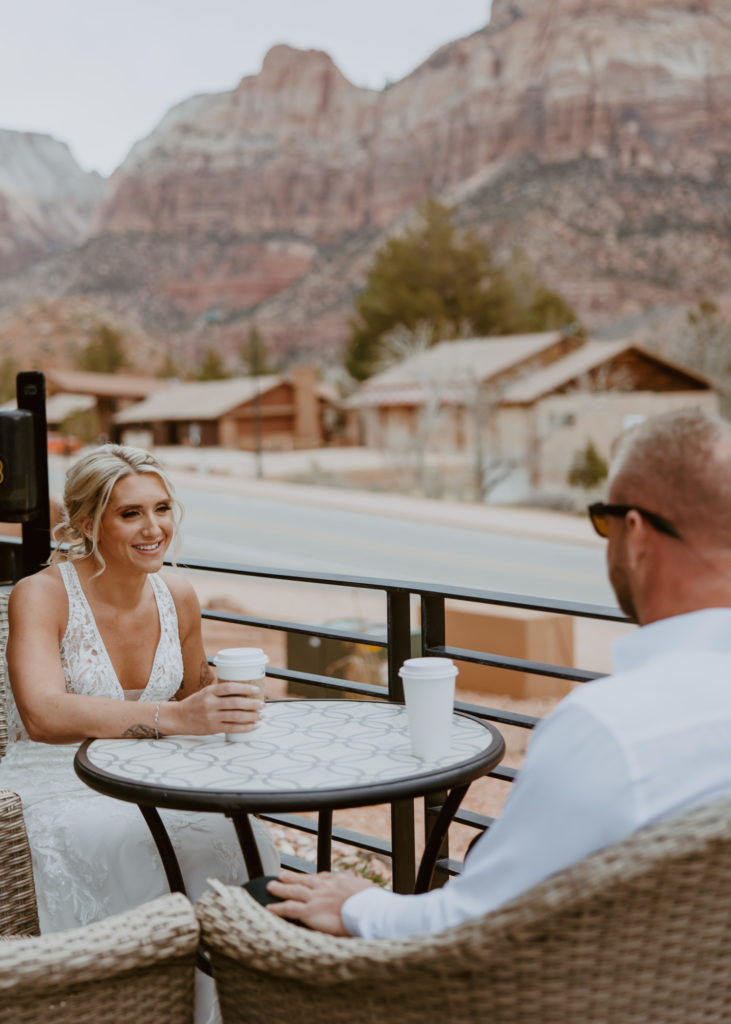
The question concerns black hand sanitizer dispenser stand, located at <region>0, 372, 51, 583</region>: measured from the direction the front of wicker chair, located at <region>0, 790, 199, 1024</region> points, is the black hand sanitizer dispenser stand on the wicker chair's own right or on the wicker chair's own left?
on the wicker chair's own left

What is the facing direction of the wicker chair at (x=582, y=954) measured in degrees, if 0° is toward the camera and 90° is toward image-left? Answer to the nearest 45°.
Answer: approximately 135°

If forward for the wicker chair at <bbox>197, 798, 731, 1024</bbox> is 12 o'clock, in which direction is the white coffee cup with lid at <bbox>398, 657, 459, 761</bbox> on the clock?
The white coffee cup with lid is roughly at 1 o'clock from the wicker chair.

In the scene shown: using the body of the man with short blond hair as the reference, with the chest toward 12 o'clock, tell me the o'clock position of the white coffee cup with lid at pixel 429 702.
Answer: The white coffee cup with lid is roughly at 1 o'clock from the man with short blond hair.

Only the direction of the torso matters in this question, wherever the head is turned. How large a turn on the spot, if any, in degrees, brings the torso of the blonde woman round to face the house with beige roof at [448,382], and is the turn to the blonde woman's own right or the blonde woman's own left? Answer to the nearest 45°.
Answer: approximately 135° to the blonde woman's own left

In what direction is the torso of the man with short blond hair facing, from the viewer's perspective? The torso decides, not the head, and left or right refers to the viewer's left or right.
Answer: facing away from the viewer and to the left of the viewer
